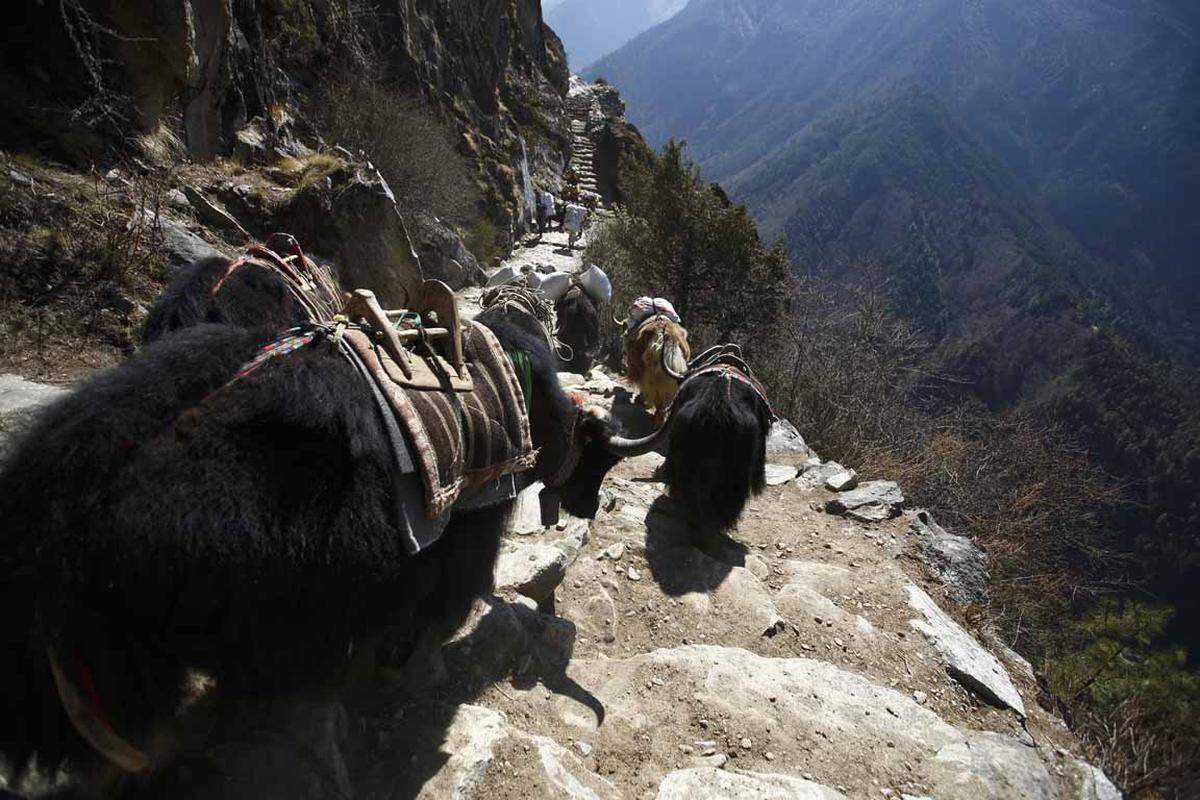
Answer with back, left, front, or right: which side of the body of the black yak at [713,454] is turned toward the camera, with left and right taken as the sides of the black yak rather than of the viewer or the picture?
back

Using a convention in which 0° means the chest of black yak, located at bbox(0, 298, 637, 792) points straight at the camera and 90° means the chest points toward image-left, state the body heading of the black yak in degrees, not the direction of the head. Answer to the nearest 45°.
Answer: approximately 225°
